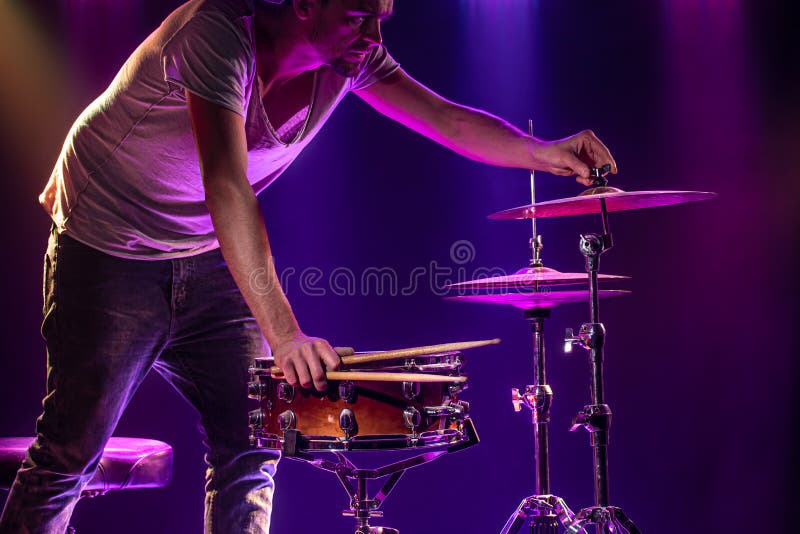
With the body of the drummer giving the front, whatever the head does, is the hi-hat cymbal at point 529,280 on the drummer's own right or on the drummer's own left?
on the drummer's own left

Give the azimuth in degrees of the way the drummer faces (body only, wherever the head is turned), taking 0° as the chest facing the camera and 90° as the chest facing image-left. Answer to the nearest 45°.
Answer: approximately 315°

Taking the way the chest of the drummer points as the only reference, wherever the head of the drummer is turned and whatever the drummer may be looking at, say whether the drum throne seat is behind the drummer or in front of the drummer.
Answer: behind

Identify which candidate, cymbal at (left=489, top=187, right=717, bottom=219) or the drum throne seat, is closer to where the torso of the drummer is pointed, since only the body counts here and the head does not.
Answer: the cymbal

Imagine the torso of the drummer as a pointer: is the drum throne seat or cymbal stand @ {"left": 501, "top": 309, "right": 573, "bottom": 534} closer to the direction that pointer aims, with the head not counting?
the cymbal stand

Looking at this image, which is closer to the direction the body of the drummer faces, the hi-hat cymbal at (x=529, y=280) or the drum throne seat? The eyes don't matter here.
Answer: the hi-hat cymbal

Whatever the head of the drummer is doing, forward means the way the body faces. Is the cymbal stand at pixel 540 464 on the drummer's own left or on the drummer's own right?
on the drummer's own left
